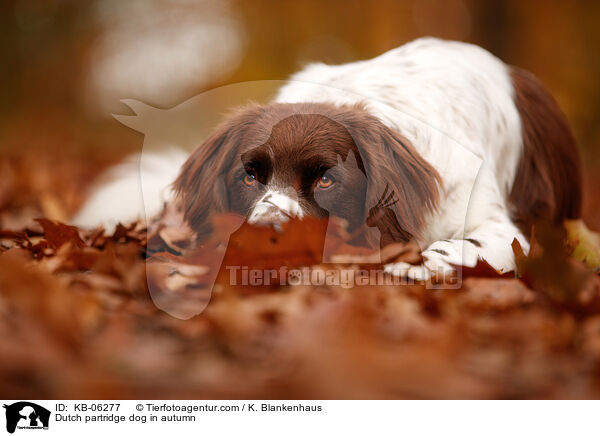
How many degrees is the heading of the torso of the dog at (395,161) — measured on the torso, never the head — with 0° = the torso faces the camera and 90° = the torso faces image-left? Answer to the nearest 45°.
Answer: approximately 45°
